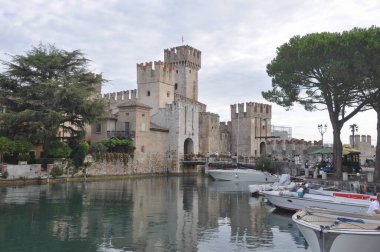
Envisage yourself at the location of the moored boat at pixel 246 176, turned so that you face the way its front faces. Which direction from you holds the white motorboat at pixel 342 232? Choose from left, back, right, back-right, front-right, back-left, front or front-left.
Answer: left

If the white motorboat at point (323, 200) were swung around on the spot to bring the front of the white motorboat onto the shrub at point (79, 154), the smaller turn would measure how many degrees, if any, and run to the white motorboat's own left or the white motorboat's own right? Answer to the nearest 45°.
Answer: approximately 45° to the white motorboat's own right

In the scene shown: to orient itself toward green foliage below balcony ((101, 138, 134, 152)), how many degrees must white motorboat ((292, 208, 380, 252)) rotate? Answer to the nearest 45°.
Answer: approximately 90° to its right

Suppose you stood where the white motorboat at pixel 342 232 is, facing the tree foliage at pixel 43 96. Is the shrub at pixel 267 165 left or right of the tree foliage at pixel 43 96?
right

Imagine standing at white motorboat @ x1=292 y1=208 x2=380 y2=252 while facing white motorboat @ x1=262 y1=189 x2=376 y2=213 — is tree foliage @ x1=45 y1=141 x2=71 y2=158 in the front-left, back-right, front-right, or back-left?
front-left

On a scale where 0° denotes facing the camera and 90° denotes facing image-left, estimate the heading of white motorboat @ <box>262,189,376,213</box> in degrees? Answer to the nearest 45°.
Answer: approximately 90°

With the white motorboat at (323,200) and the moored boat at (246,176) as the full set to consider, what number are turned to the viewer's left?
2

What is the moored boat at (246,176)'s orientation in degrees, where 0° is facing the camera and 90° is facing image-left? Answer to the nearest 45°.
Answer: approximately 90°

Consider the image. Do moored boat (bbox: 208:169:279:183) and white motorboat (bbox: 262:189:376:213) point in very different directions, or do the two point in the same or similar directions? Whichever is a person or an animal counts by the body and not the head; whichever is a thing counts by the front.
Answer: same or similar directions

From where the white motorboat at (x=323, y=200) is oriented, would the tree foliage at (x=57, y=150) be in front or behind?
in front

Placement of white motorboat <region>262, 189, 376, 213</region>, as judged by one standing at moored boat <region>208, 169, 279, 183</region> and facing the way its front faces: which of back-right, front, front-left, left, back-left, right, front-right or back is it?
left

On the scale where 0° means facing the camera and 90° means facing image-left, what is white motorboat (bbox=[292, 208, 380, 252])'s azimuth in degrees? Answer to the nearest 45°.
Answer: approximately 45°

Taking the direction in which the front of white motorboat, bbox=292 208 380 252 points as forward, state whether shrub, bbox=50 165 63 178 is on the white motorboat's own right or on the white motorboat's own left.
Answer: on the white motorboat's own right

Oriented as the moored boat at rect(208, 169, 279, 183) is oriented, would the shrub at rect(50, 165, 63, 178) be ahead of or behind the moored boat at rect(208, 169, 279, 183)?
ahead

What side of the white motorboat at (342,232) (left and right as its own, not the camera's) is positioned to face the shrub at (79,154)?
right
